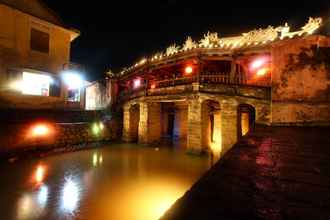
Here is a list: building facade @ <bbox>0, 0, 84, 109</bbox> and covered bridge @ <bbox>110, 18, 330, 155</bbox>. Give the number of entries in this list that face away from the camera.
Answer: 0

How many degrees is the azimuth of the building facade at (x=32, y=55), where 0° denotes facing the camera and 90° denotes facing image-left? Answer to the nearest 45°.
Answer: approximately 315°

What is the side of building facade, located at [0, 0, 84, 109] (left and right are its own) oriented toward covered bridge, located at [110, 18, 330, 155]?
front
